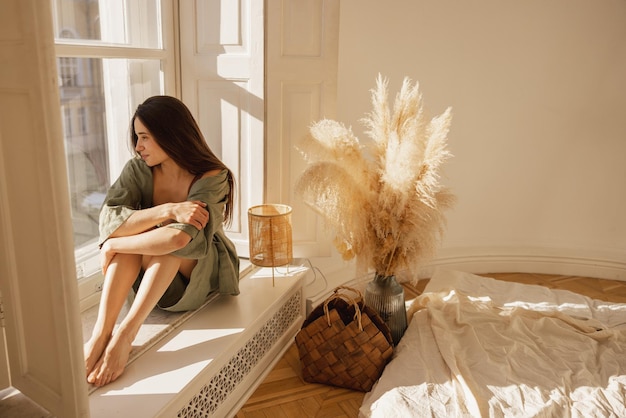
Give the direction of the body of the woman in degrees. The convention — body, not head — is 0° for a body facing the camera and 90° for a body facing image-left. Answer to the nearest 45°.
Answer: approximately 45°

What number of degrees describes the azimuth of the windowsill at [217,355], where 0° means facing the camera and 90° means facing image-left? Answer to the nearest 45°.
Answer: approximately 315°

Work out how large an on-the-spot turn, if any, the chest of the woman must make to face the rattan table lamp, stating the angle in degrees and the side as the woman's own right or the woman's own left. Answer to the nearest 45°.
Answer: approximately 180°

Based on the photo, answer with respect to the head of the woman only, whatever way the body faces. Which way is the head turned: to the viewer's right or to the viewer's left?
to the viewer's left

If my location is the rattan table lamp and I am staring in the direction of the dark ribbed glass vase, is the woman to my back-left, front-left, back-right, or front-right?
back-right

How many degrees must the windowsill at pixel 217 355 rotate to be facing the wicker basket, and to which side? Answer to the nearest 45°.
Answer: approximately 45° to its left

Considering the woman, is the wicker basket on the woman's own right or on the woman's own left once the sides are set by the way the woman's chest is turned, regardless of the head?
on the woman's own left

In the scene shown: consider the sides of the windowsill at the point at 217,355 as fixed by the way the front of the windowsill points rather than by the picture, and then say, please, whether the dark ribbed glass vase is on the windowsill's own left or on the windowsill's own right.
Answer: on the windowsill's own left

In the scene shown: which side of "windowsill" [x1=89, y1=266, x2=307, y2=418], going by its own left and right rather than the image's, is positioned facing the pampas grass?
left

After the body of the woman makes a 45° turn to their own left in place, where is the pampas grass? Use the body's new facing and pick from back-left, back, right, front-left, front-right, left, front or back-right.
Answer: left
